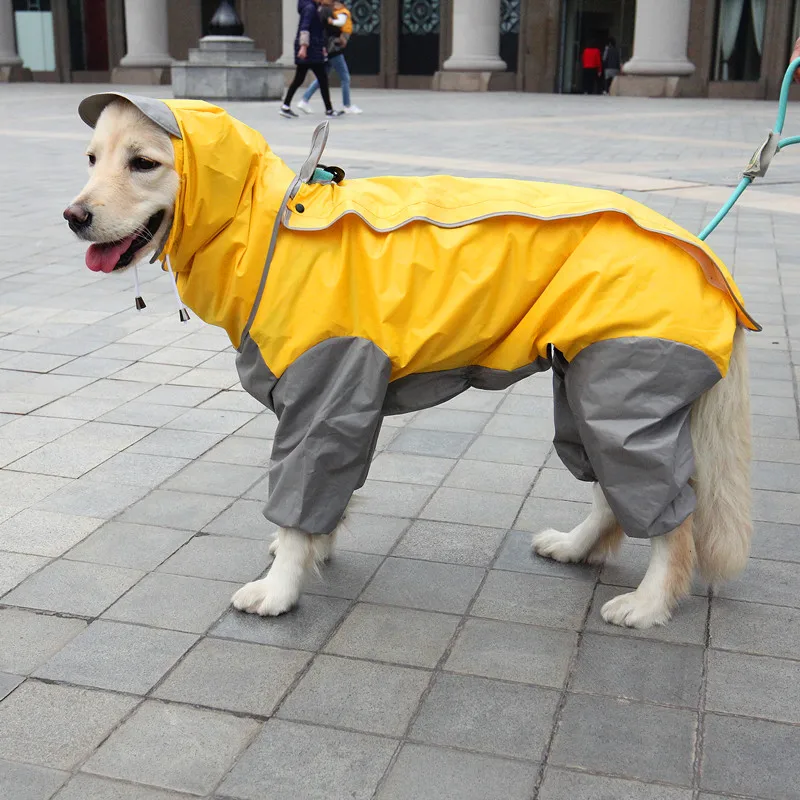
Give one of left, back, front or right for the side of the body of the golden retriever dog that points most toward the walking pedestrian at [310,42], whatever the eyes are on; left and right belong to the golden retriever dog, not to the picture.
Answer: right

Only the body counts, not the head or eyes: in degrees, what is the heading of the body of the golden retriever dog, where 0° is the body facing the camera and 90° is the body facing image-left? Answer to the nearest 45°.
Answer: approximately 90°

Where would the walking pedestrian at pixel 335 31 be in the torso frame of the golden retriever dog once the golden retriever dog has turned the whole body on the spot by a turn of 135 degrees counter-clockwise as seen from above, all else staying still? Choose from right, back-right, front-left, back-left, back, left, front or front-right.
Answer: back-left
